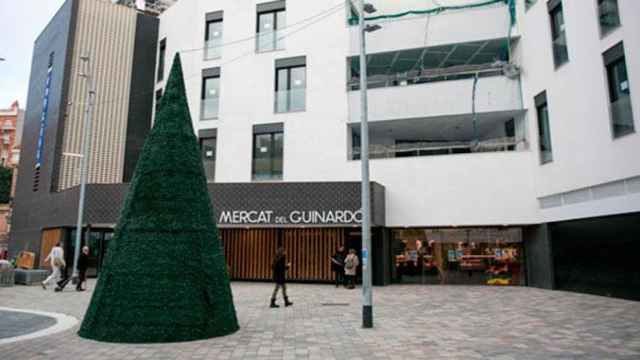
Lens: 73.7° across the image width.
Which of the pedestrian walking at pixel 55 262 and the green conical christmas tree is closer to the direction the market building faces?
the green conical christmas tree

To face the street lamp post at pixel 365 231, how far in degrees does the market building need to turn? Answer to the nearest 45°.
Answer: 0° — it already faces it

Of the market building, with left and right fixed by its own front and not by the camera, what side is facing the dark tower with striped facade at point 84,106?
right

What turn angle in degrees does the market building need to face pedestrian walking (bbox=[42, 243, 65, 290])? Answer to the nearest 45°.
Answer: approximately 90° to its right

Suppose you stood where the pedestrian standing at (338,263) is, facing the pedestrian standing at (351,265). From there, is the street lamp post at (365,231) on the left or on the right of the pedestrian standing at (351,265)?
right

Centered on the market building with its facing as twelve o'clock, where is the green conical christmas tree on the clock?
The green conical christmas tree is roughly at 1 o'clock from the market building.

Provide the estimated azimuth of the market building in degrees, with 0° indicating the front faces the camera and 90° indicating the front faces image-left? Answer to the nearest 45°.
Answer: approximately 0°
